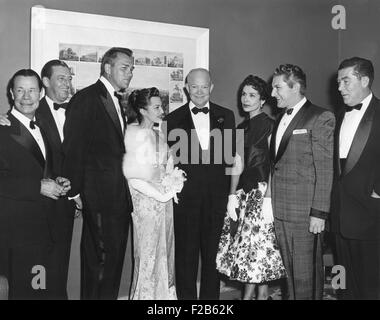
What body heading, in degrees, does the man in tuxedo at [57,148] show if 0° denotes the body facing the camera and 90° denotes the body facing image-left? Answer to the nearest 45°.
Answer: approximately 315°

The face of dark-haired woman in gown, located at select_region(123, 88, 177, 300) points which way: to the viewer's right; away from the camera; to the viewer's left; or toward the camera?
to the viewer's right

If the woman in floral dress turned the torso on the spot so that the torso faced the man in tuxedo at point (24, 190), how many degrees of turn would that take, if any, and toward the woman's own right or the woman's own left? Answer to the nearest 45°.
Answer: approximately 45° to the woman's own right

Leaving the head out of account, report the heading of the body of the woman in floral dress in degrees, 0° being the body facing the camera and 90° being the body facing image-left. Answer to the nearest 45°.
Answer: approximately 45°
